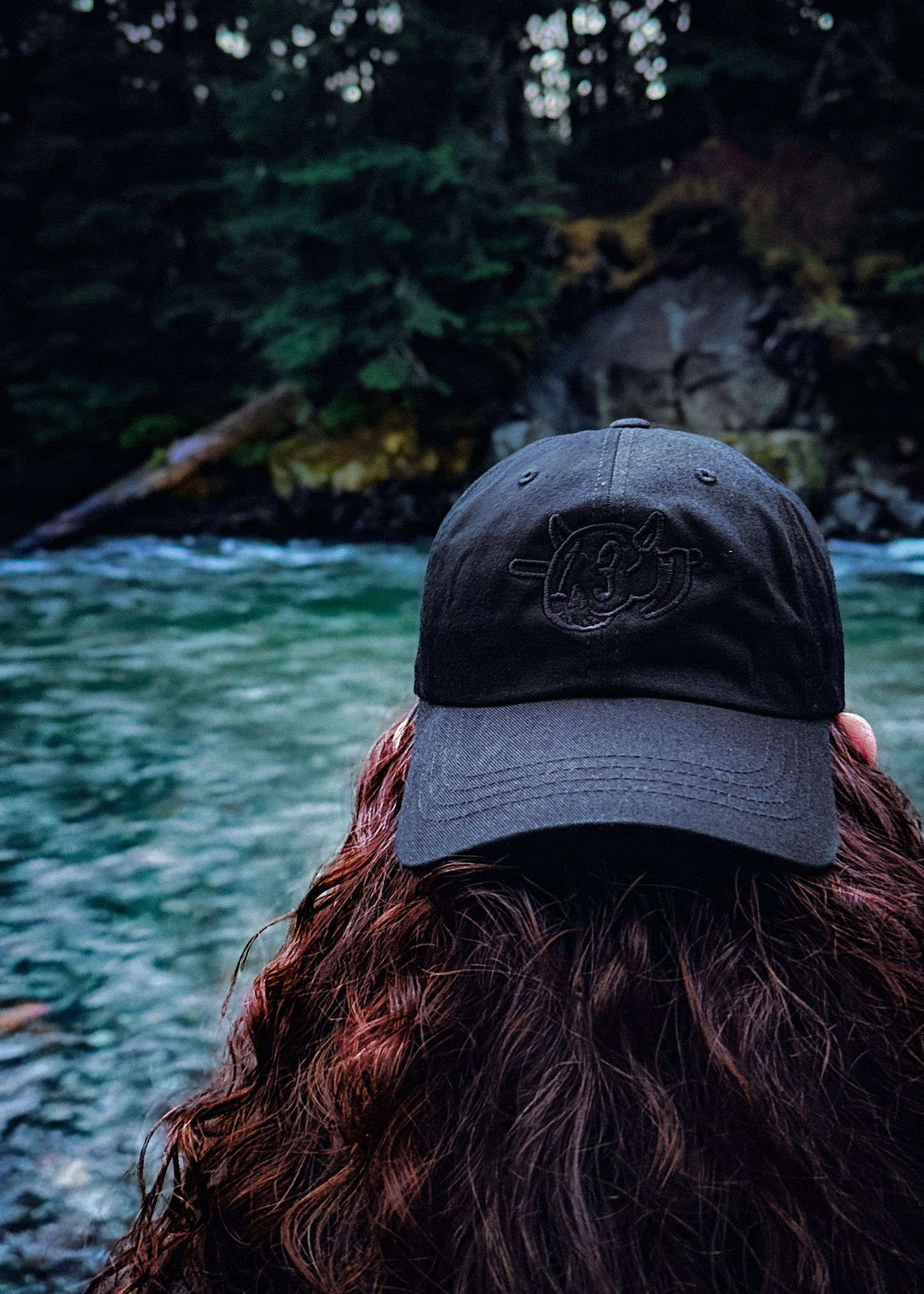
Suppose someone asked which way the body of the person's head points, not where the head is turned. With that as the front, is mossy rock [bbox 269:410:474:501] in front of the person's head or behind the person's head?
in front

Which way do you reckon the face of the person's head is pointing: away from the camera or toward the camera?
away from the camera

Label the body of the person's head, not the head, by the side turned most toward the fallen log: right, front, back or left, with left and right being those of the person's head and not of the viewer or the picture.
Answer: front

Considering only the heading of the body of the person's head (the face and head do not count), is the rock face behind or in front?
in front

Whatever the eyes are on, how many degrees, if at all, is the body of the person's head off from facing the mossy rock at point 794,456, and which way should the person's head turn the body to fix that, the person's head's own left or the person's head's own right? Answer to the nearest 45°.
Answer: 0° — they already face it

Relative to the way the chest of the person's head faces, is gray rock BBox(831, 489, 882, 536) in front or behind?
in front

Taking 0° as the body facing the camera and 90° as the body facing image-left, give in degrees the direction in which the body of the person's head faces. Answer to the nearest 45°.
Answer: approximately 180°

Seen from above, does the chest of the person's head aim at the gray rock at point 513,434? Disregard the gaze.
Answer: yes
